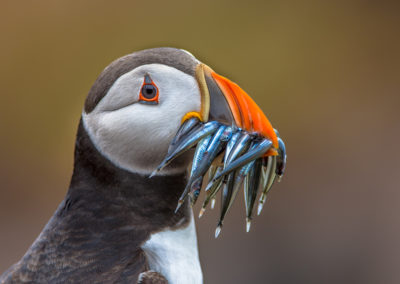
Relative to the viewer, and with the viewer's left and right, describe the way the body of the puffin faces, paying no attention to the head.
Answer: facing to the right of the viewer
